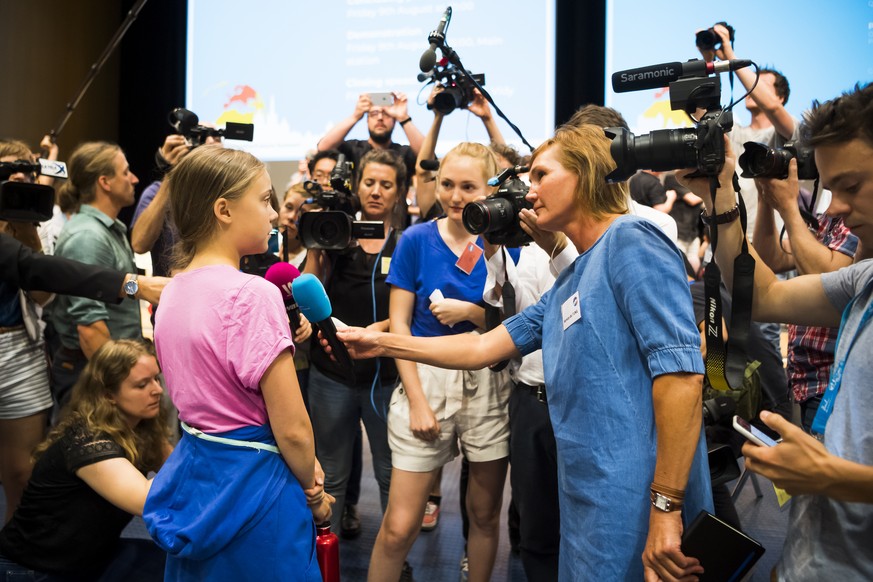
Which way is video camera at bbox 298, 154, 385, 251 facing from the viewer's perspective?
toward the camera

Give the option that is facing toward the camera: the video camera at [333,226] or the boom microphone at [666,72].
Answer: the video camera

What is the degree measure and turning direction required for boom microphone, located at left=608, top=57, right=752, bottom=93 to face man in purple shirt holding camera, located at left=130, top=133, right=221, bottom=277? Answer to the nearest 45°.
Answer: approximately 45° to its right

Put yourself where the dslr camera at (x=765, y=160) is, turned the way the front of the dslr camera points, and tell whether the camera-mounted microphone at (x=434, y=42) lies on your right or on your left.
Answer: on your right

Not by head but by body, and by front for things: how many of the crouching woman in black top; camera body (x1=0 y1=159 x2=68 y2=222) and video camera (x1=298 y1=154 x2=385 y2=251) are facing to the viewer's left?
0

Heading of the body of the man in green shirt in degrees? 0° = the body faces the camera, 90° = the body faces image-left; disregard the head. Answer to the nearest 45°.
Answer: approximately 270°

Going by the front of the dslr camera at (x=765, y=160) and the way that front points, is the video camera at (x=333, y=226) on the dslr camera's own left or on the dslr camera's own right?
on the dslr camera's own right

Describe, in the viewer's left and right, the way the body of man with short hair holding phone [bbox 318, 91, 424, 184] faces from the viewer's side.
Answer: facing the viewer

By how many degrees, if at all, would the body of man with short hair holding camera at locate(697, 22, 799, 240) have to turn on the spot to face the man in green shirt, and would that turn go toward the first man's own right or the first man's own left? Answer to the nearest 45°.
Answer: approximately 45° to the first man's own right

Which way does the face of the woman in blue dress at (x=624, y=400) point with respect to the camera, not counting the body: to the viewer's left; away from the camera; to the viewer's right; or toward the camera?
to the viewer's left

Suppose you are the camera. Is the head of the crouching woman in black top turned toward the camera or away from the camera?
toward the camera

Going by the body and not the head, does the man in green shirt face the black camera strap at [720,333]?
no

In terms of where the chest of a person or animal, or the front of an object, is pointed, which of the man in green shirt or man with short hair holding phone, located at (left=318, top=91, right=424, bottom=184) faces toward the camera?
the man with short hair holding phone
